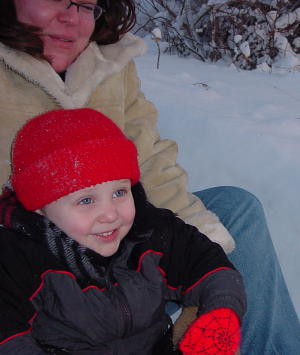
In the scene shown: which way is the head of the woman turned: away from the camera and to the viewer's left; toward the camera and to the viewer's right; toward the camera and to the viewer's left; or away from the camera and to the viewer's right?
toward the camera and to the viewer's right

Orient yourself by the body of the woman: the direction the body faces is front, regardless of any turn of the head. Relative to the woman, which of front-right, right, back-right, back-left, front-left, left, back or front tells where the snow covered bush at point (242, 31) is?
back

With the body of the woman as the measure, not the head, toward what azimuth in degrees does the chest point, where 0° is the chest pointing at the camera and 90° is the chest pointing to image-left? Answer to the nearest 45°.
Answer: approximately 0°
